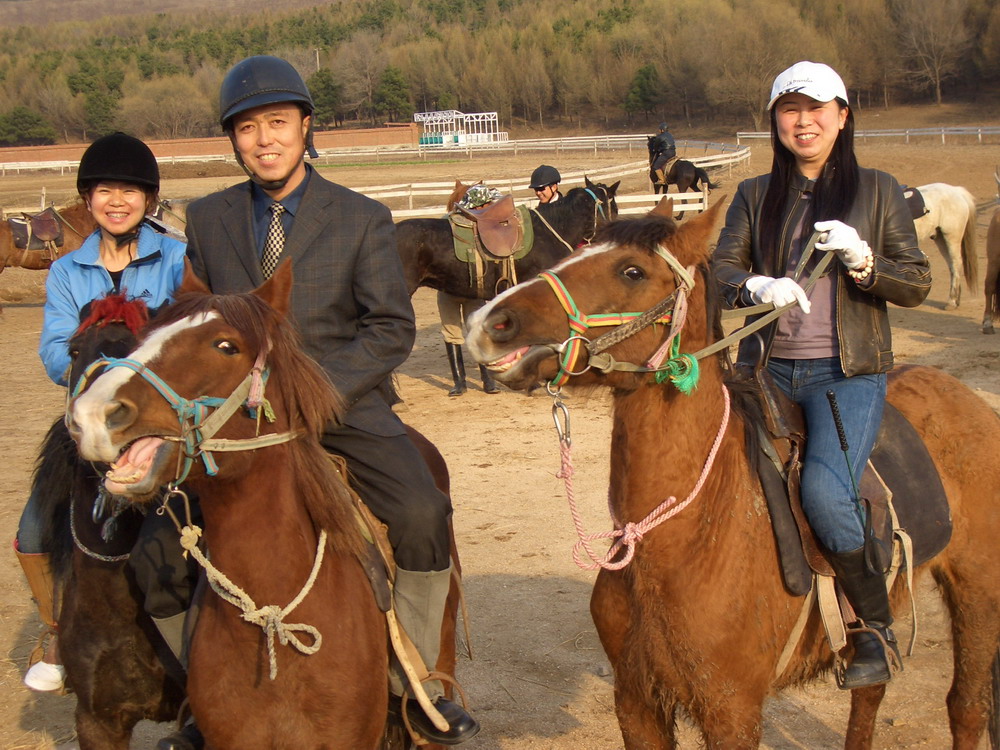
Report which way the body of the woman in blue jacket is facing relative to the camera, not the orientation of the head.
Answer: toward the camera

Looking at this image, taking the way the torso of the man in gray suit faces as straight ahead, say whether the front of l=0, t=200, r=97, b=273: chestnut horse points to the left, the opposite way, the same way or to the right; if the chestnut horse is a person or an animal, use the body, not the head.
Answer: to the left

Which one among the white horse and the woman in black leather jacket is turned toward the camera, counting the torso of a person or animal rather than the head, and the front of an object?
the woman in black leather jacket

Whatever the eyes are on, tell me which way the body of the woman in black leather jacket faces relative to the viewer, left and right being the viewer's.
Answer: facing the viewer

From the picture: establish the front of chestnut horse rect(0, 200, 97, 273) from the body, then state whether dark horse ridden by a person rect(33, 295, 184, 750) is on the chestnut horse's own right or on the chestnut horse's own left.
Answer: on the chestnut horse's own right

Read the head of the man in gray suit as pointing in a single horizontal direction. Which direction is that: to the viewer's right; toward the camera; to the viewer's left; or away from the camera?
toward the camera

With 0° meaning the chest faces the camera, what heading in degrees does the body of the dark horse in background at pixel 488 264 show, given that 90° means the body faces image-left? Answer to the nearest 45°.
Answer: approximately 270°

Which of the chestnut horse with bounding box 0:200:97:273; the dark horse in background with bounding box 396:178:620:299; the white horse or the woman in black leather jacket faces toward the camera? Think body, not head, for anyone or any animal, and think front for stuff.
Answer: the woman in black leather jacket

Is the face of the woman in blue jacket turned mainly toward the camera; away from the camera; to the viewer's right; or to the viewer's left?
toward the camera

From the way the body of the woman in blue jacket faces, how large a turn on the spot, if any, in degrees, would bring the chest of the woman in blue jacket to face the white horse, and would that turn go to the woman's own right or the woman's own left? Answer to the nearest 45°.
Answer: approximately 135° to the woman's own left

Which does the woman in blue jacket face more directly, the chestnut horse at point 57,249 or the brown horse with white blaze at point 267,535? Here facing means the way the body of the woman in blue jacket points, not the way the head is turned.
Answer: the brown horse with white blaze

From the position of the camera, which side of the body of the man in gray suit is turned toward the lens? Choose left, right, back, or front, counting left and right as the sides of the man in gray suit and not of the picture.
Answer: front

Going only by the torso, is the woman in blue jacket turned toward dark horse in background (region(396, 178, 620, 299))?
no

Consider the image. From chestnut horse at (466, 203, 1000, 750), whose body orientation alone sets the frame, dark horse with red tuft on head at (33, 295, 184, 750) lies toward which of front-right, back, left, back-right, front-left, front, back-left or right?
front-right

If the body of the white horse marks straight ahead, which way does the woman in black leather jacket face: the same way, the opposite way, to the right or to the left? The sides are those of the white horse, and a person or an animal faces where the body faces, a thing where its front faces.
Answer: to the left

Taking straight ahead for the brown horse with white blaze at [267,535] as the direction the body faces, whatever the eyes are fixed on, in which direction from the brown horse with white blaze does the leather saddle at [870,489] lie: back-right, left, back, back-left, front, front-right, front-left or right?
back-left

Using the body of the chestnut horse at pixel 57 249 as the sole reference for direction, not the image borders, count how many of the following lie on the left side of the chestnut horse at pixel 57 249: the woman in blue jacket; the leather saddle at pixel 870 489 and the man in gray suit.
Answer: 0
